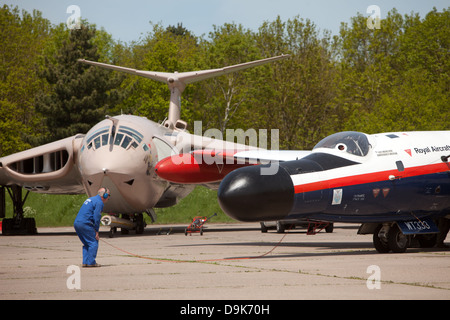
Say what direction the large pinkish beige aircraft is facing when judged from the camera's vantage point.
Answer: facing the viewer

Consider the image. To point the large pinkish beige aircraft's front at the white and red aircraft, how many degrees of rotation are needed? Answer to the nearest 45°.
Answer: approximately 45° to its left

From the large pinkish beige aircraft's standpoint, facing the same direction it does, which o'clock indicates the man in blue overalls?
The man in blue overalls is roughly at 12 o'clock from the large pinkish beige aircraft.

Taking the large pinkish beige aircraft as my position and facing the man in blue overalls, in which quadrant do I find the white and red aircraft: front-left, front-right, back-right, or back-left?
front-left
